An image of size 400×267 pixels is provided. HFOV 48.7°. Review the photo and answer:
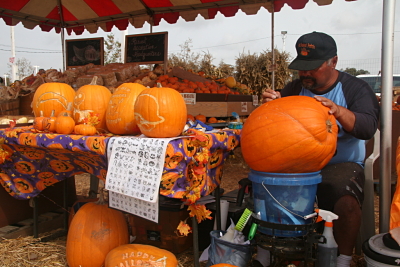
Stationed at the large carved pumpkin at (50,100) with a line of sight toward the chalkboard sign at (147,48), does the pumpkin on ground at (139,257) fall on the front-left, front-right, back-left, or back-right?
back-right

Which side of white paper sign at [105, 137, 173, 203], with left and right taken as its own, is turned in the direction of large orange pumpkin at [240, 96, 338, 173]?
left

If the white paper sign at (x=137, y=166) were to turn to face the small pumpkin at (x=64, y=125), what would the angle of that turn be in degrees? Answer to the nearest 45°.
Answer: approximately 135° to its right

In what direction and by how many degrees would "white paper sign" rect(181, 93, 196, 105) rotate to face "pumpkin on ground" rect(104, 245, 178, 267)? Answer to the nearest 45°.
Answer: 0° — it already faces it

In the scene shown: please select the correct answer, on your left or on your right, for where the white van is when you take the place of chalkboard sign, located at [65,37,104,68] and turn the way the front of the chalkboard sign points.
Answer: on your left
